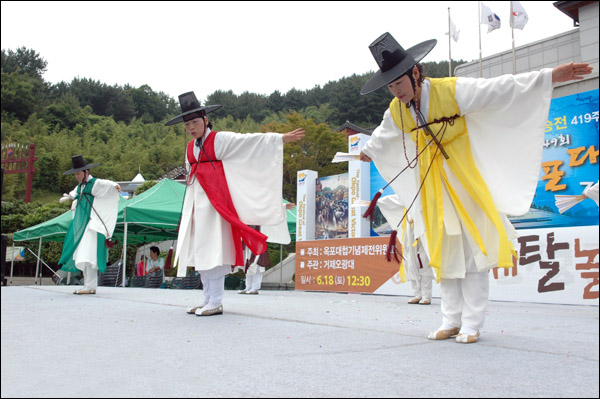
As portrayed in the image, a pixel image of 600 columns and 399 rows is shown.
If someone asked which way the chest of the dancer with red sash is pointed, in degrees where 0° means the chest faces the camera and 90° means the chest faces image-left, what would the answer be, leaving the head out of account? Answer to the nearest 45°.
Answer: approximately 45°

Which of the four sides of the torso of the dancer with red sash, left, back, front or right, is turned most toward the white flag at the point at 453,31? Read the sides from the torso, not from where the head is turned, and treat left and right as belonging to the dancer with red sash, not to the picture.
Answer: back

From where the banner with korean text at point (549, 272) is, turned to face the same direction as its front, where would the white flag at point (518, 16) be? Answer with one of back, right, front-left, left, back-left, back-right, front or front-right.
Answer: back-right

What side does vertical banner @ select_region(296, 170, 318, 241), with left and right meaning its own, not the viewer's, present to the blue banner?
left

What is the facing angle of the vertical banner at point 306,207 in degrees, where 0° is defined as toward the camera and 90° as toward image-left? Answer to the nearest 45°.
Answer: approximately 45°

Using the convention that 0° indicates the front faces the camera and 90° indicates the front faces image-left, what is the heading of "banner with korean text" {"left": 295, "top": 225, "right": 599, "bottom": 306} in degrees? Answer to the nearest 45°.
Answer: approximately 45°

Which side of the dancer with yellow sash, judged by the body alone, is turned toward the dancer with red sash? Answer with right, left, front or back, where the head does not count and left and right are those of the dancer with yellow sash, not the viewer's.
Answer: right

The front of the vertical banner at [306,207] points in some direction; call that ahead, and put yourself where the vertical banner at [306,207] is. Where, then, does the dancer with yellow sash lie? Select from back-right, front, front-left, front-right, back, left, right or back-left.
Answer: front-left

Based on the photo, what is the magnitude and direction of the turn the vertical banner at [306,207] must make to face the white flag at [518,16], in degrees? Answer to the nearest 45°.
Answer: approximately 135° to its left

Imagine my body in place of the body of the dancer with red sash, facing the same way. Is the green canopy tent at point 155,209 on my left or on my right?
on my right
